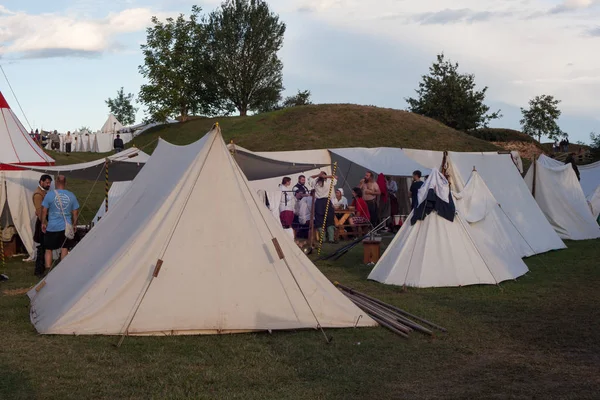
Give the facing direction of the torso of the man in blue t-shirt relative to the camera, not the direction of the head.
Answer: away from the camera

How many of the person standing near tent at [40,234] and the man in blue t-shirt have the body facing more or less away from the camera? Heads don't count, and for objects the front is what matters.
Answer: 1

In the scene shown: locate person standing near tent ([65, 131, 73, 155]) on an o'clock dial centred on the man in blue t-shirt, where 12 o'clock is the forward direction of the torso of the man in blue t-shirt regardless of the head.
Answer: The person standing near tent is roughly at 12 o'clock from the man in blue t-shirt.

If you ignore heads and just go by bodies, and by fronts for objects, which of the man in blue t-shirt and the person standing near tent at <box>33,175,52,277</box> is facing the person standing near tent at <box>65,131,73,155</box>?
the man in blue t-shirt

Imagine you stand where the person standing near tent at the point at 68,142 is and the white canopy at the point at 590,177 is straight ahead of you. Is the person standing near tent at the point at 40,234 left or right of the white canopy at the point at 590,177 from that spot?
right
